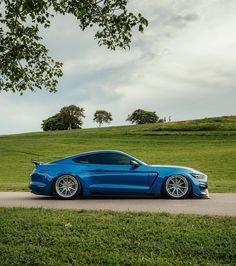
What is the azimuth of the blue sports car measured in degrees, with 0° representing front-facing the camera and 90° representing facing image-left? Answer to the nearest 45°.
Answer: approximately 270°
